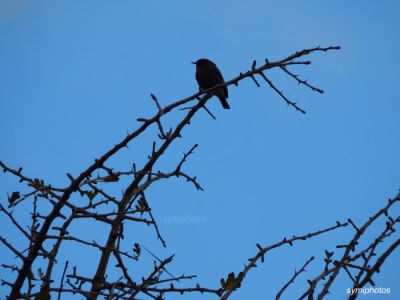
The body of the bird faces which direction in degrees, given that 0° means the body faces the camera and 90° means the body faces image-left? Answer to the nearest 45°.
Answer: approximately 90°
